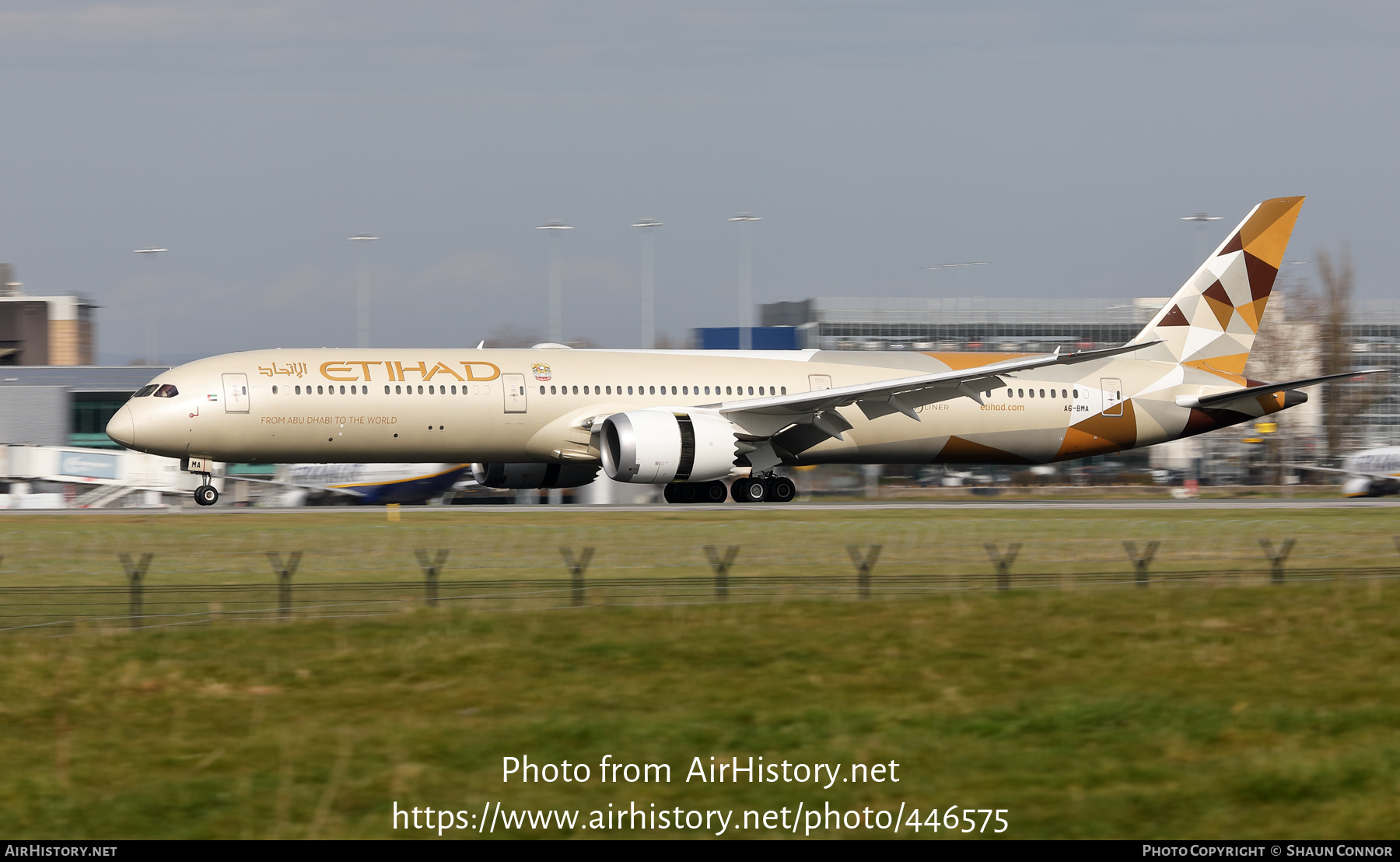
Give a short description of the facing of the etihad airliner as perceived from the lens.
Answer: facing to the left of the viewer

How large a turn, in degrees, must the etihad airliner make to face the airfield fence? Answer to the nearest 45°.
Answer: approximately 90° to its left
